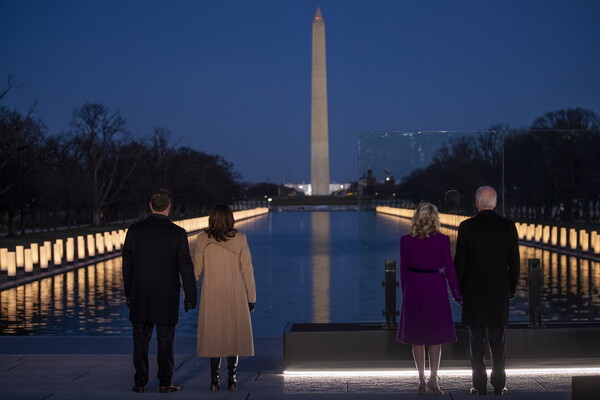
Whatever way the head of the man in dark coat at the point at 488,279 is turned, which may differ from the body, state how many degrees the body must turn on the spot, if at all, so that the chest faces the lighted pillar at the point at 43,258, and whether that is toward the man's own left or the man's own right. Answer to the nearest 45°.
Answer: approximately 45° to the man's own left

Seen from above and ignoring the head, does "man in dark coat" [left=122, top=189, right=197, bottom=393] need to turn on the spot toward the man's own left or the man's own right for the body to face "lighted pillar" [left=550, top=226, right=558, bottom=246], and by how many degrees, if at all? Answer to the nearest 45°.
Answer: approximately 45° to the man's own right

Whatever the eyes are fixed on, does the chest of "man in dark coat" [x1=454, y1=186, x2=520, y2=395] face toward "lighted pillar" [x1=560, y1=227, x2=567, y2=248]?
yes

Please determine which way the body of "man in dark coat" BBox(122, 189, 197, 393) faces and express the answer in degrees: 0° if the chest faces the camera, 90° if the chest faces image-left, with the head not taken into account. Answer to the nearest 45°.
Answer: approximately 180°

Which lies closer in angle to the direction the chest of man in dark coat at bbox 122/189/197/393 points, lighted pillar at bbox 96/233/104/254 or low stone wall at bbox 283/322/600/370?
the lighted pillar

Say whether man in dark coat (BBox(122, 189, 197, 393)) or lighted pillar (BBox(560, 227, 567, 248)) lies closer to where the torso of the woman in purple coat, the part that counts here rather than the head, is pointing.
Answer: the lighted pillar

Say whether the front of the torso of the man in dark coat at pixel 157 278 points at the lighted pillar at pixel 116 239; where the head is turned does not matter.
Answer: yes

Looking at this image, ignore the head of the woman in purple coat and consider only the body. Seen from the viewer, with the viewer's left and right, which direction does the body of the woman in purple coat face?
facing away from the viewer
